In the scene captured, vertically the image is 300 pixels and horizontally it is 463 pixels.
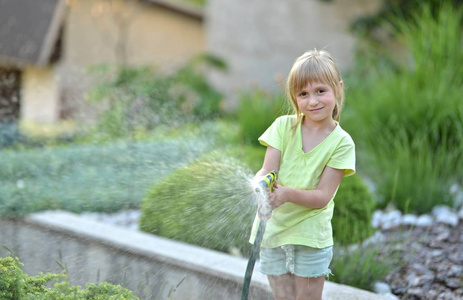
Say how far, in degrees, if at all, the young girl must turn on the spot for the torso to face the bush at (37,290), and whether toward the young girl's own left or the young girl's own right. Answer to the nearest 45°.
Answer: approximately 90° to the young girl's own right

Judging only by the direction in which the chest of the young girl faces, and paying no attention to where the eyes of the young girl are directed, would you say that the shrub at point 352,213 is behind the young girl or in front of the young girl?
behind

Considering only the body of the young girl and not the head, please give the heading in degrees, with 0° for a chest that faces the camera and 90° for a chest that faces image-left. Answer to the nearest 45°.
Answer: approximately 0°

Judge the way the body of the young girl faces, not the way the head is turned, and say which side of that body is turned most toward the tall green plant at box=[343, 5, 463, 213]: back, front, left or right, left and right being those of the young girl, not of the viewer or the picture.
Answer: back

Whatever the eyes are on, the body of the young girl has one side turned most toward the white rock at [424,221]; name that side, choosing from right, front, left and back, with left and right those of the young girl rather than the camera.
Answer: back

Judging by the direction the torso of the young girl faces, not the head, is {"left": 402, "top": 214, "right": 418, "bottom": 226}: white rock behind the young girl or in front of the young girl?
behind

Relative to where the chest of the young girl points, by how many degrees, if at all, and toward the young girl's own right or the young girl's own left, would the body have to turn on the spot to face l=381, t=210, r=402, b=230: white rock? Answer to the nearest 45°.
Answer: approximately 180°

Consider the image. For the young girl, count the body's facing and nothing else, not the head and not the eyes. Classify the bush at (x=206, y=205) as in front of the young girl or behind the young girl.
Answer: behind
